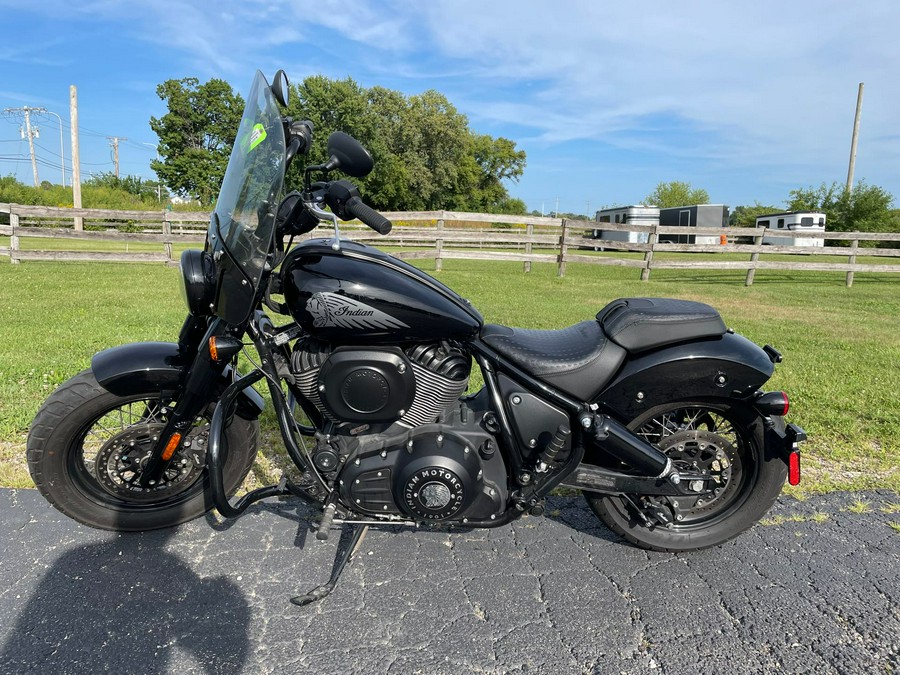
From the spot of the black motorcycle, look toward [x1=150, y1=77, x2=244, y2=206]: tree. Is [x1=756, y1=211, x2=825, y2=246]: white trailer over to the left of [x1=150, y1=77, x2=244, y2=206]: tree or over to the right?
right

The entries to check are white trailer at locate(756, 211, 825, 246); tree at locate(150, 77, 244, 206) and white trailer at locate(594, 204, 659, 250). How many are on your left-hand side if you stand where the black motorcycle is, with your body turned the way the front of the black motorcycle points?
0

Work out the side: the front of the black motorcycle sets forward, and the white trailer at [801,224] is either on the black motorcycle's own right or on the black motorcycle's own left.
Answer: on the black motorcycle's own right

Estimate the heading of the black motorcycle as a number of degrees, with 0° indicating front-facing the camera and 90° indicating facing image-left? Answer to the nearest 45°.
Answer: approximately 90°

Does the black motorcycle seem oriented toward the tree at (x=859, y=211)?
no

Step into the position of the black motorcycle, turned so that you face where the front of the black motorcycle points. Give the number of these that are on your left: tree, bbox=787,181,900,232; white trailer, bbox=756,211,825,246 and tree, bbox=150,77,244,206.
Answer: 0

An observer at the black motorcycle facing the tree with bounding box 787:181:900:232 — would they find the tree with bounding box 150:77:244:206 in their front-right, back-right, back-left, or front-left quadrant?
front-left

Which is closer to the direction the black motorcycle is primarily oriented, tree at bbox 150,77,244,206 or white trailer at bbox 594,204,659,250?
the tree

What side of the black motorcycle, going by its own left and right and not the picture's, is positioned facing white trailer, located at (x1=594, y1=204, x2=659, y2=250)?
right

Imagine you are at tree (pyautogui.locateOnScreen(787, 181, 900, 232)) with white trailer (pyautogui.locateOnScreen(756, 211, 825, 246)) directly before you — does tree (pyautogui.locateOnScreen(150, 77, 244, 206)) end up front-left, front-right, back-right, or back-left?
front-right

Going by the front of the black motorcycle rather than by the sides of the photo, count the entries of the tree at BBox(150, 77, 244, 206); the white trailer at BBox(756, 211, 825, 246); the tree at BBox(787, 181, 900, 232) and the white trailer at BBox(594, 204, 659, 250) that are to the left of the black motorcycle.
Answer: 0

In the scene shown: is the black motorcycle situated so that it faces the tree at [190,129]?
no
